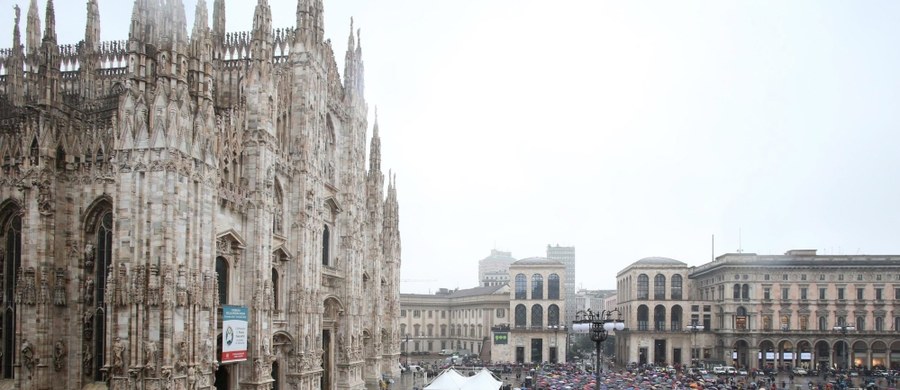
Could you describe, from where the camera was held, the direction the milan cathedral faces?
facing the viewer and to the right of the viewer
